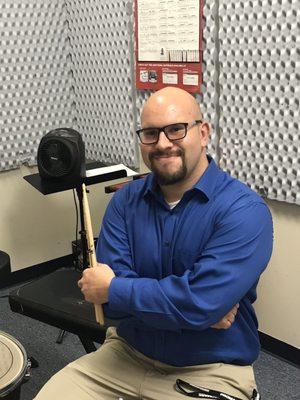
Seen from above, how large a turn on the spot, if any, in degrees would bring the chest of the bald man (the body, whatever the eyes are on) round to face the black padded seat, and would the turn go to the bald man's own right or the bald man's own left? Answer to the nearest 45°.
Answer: approximately 90° to the bald man's own right

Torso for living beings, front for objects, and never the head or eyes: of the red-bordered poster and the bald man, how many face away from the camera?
0

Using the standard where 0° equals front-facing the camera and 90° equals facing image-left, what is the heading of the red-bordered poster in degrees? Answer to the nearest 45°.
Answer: approximately 0°

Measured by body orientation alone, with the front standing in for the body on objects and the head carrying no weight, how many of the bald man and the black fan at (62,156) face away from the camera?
0

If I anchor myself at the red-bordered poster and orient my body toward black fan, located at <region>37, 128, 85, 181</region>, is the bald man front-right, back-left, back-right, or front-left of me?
front-left

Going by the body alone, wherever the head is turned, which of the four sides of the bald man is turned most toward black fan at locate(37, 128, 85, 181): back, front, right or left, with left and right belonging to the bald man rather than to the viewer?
right

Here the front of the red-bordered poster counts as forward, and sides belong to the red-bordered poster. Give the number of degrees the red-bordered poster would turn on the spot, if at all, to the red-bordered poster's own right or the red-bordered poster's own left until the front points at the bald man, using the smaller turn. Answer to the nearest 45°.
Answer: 0° — it already faces them

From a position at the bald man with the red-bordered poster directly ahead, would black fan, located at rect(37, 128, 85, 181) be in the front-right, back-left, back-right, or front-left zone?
front-left

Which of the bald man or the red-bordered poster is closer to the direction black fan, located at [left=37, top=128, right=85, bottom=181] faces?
the bald man

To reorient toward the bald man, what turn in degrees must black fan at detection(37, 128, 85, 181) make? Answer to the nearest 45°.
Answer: approximately 45° to its left

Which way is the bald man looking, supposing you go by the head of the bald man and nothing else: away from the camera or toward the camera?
toward the camera

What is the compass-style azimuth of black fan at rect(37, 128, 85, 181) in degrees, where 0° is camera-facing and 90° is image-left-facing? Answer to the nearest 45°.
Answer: approximately 45°
